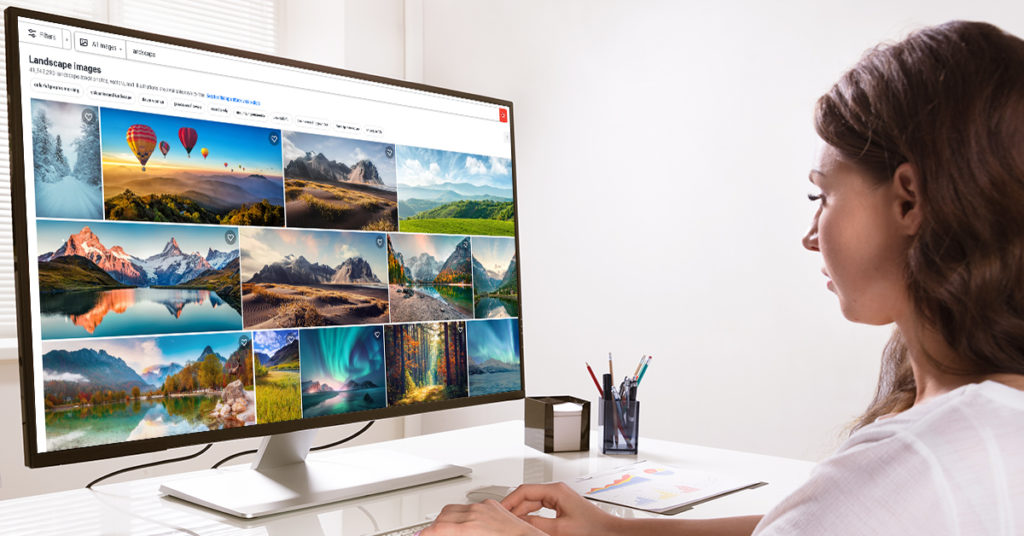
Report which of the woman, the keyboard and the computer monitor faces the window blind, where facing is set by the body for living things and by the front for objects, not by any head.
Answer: the woman

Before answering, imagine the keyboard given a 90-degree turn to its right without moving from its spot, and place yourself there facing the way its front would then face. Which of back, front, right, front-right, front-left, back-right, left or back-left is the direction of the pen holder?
back

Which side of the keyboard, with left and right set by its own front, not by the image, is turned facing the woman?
front

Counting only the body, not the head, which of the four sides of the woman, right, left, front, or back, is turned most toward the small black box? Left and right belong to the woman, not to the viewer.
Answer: front

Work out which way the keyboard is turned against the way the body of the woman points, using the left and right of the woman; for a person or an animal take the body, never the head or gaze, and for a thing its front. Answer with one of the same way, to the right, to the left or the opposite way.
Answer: the opposite way

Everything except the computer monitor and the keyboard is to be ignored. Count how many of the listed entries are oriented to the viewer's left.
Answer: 0

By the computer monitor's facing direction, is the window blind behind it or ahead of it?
behind

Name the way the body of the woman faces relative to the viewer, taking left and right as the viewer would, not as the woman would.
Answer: facing away from the viewer and to the left of the viewer

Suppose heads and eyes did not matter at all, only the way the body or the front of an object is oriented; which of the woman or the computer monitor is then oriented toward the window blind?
the woman

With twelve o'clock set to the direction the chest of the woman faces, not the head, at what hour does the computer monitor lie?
The computer monitor is roughly at 11 o'clock from the woman.

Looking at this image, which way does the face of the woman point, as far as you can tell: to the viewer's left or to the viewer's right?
to the viewer's left
